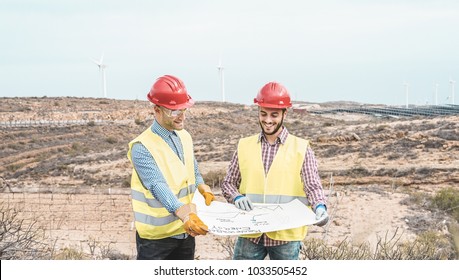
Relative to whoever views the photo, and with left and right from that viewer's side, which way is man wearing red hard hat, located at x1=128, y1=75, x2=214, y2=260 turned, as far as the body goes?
facing the viewer and to the right of the viewer

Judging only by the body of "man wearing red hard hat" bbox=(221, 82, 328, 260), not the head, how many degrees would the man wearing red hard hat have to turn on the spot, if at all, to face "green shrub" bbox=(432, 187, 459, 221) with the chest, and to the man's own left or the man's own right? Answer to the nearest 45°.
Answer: approximately 135° to the man's own left

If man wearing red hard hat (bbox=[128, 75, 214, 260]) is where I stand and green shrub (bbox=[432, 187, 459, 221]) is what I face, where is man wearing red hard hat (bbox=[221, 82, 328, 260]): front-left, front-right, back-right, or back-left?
front-right

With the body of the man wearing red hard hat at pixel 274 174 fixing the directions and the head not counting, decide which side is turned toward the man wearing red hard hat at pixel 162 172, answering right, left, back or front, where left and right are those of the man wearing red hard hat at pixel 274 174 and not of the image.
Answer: right

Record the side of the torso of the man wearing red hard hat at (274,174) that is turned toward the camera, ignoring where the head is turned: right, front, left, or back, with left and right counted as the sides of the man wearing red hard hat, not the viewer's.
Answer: front

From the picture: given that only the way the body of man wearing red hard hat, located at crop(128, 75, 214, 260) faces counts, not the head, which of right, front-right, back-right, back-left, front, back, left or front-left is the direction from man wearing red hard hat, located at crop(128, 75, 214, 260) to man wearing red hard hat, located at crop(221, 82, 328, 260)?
front-left

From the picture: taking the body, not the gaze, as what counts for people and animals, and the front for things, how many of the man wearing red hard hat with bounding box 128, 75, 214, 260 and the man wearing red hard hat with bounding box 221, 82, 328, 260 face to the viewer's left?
0

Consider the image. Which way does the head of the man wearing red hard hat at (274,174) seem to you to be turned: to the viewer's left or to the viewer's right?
to the viewer's left

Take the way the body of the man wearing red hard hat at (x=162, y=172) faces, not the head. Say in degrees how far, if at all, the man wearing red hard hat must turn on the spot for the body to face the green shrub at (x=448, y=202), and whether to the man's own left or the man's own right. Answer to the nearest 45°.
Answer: approximately 90° to the man's own left

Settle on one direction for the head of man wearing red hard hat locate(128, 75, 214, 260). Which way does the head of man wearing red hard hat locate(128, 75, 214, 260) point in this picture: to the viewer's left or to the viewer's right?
to the viewer's right
